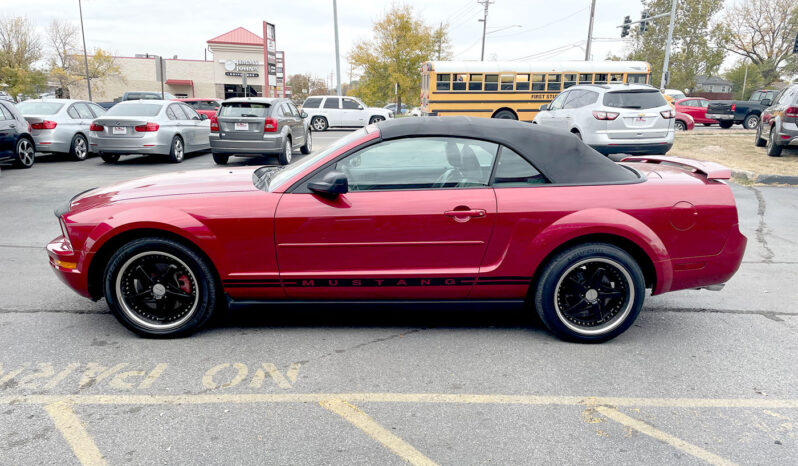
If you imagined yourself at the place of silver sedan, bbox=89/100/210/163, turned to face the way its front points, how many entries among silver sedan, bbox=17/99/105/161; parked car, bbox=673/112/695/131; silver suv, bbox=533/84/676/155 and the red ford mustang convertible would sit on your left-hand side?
1

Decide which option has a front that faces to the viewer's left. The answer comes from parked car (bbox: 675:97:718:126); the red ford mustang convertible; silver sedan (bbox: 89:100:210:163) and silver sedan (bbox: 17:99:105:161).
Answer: the red ford mustang convertible

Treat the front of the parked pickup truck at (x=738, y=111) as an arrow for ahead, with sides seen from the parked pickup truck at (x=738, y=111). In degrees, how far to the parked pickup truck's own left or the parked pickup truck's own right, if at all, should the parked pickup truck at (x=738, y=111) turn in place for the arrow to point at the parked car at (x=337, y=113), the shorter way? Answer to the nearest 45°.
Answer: approximately 180°

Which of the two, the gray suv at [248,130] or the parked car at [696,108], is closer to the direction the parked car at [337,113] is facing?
the parked car

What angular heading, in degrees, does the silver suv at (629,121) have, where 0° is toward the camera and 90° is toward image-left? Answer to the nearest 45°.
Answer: approximately 135°

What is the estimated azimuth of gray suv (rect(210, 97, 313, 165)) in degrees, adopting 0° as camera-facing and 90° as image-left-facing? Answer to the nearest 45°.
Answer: approximately 225°

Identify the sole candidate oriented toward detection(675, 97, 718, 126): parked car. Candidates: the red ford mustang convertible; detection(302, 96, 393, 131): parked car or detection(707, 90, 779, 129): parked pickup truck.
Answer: detection(302, 96, 393, 131): parked car

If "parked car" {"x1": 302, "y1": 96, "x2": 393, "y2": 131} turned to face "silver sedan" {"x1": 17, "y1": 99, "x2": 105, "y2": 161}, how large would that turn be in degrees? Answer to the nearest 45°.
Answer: approximately 135° to its right

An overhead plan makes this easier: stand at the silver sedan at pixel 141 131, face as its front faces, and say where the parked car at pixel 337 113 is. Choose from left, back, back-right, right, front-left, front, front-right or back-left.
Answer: front

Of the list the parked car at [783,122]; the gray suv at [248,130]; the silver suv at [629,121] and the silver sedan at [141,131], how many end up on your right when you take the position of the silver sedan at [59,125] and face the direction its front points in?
4

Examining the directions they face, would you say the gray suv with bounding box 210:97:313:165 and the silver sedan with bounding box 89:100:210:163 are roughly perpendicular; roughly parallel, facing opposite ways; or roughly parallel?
roughly parallel

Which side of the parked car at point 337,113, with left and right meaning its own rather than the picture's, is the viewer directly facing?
right

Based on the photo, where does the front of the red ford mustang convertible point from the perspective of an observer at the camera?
facing to the left of the viewer

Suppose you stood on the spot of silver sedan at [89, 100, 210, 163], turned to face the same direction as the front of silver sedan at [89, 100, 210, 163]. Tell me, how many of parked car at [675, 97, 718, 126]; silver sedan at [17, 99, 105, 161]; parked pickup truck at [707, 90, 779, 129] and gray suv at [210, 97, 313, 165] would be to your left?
1

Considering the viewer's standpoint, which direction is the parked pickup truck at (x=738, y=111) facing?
facing away from the viewer and to the right of the viewer
